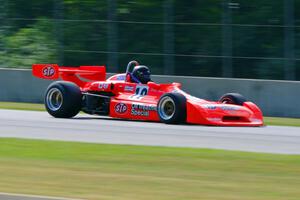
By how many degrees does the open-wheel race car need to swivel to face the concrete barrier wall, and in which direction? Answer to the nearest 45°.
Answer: approximately 90° to its left

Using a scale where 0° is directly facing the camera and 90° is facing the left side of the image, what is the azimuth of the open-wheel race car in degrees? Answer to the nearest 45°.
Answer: approximately 315°

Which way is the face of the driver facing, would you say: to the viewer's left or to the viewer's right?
to the viewer's right
